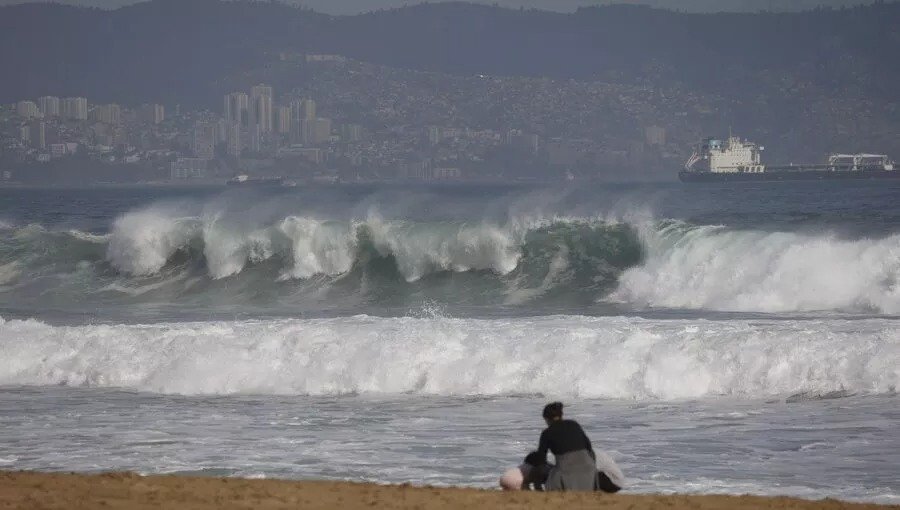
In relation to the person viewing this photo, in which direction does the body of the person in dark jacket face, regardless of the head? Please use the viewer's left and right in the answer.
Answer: facing away from the viewer and to the left of the viewer

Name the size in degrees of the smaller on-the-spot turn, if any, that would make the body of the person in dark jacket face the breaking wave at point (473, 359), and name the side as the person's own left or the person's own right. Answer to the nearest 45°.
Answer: approximately 45° to the person's own right

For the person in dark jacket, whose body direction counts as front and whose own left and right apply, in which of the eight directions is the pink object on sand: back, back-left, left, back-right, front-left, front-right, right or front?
front-left

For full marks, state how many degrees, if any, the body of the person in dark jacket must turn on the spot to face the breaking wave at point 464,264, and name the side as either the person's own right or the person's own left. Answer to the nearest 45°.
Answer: approximately 45° to the person's own right
